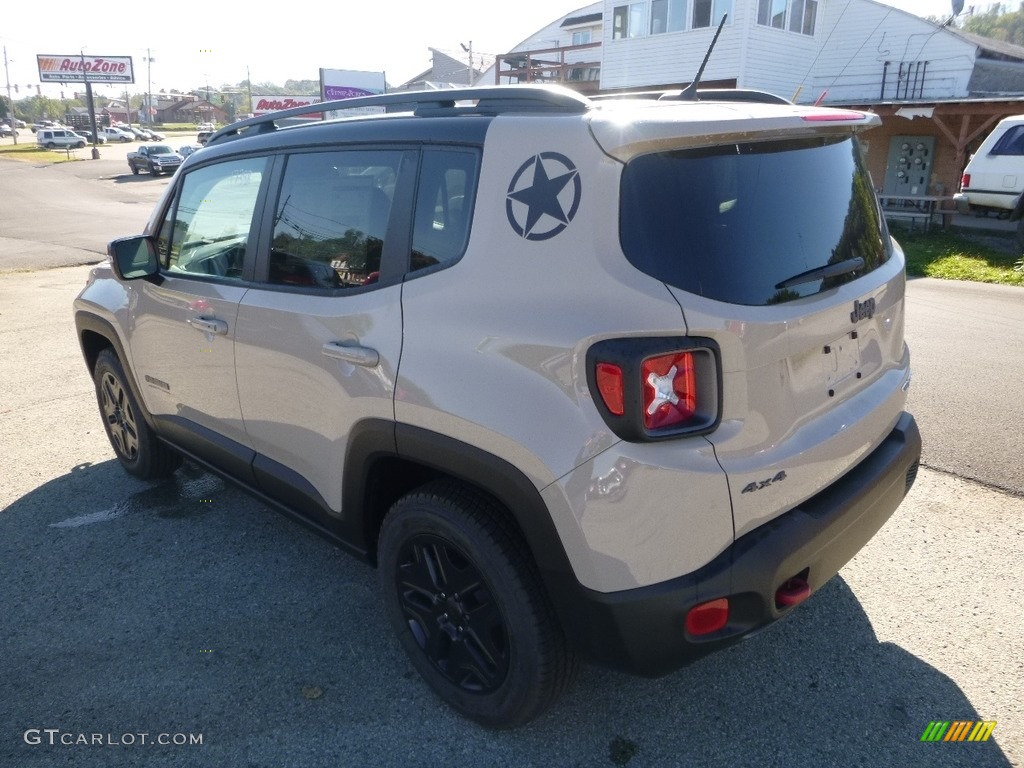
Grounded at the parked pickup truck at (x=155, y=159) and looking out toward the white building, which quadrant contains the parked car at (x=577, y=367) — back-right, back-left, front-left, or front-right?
front-right

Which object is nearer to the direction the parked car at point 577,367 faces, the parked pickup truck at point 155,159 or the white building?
the parked pickup truck

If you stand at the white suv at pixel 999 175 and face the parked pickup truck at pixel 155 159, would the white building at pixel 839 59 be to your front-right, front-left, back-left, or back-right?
front-right

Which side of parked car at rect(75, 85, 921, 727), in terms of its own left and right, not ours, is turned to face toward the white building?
right

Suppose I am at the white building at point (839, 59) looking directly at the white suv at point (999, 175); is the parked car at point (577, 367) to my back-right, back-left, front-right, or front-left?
front-right

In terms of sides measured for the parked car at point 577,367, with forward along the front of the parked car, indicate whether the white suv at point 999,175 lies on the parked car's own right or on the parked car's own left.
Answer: on the parked car's own right

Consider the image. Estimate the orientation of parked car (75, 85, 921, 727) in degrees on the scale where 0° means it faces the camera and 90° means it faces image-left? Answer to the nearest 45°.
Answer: approximately 135°

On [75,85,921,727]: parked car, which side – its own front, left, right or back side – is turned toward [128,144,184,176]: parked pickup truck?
front
